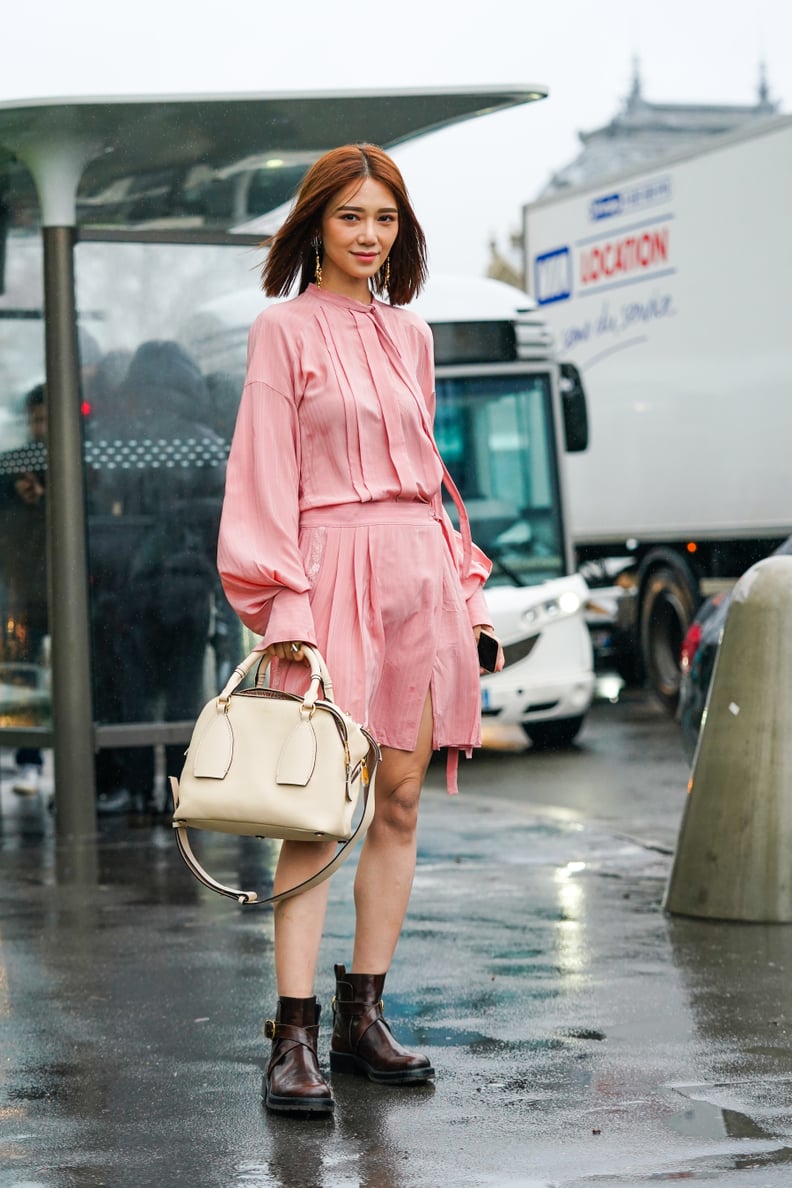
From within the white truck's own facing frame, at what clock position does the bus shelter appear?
The bus shelter is roughly at 2 o'clock from the white truck.
